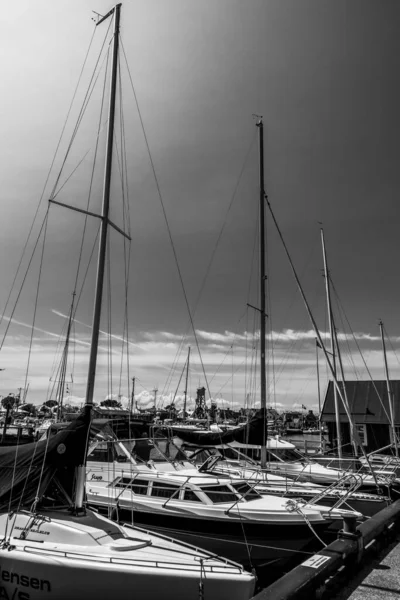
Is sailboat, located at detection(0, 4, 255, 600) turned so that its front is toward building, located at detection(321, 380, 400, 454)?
no

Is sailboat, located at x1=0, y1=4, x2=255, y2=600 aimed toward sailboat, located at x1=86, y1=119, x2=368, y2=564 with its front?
no

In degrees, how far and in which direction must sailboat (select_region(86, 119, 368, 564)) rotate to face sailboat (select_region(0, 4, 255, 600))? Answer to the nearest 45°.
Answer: approximately 90° to its right

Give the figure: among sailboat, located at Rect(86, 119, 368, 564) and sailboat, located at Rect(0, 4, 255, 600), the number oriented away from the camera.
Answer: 0

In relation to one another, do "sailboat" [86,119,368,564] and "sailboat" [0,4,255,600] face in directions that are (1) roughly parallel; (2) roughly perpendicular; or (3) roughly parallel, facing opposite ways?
roughly parallel

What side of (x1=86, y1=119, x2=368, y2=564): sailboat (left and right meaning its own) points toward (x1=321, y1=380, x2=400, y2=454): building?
left

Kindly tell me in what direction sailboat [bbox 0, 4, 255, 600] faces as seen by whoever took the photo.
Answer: facing the viewer and to the right of the viewer
